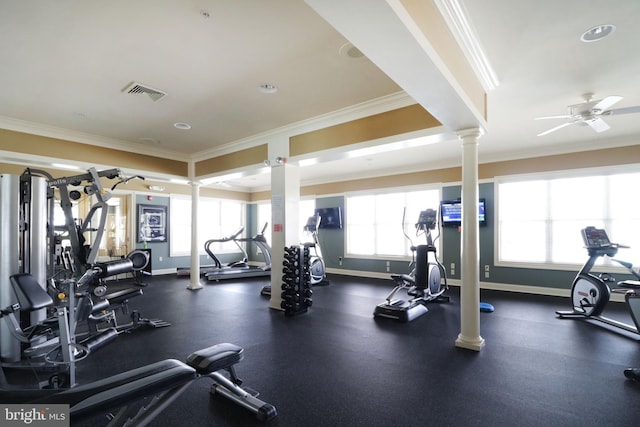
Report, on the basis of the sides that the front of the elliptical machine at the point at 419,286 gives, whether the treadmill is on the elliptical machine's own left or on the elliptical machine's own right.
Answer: on the elliptical machine's own left

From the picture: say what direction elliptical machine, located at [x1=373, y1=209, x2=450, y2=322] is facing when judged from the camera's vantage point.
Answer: facing away from the viewer and to the right of the viewer

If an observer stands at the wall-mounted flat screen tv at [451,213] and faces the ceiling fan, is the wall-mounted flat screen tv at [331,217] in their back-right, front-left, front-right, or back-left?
back-right

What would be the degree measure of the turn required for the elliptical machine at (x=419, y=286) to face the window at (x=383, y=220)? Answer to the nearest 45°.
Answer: approximately 45° to its left

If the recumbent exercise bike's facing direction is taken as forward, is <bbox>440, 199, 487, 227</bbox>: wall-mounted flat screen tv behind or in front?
in front

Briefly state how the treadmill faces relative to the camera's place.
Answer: facing to the right of the viewer

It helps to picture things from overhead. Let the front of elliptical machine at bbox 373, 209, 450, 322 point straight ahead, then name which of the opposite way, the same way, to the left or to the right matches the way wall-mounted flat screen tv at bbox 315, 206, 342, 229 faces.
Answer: the opposite way

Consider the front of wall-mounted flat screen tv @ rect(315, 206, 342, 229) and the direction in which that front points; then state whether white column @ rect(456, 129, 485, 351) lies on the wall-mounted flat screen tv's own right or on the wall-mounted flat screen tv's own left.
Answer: on the wall-mounted flat screen tv's own left

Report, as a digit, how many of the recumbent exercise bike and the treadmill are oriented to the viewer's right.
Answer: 1

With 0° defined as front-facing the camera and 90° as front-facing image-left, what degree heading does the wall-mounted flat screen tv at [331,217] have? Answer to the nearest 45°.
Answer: approximately 45°

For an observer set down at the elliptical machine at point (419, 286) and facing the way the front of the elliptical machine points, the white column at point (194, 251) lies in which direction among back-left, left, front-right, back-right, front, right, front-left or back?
back-left

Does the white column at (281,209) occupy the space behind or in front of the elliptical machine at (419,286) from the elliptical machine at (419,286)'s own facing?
behind

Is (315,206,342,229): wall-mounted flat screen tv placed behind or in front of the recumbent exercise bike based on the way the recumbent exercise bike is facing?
in front
